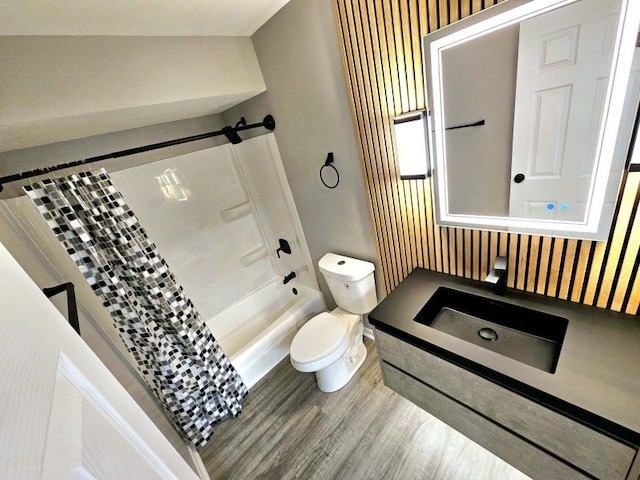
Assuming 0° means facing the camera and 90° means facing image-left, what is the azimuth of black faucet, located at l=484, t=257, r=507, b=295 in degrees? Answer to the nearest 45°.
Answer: approximately 45°

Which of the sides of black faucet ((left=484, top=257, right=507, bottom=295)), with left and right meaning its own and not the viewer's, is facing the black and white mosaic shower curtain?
front

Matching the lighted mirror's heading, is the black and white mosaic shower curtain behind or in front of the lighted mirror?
in front

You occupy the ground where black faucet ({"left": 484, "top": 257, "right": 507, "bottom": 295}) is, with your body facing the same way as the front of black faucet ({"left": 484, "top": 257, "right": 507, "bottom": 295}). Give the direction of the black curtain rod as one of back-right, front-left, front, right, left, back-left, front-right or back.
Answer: front-right

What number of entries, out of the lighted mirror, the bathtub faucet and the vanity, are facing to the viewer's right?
0

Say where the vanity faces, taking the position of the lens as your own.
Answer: facing the viewer and to the left of the viewer

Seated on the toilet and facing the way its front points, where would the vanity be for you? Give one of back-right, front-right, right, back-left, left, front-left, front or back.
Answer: left
